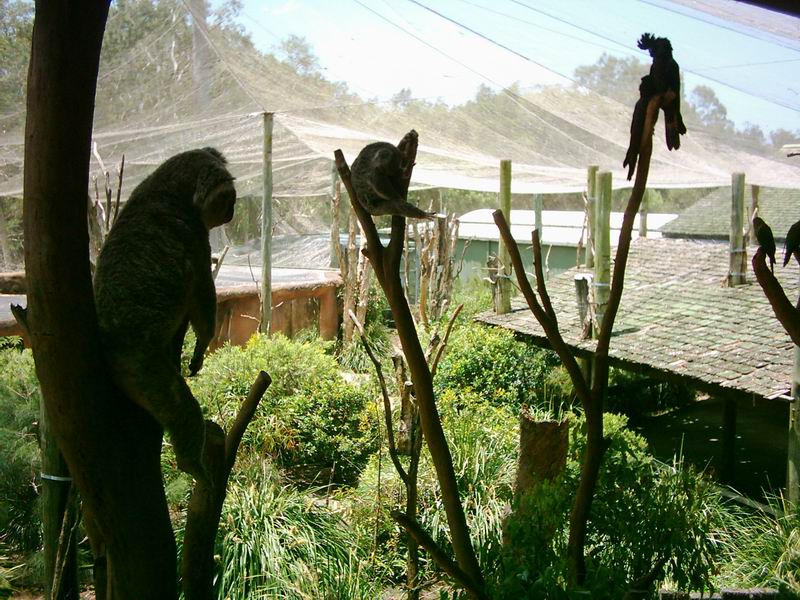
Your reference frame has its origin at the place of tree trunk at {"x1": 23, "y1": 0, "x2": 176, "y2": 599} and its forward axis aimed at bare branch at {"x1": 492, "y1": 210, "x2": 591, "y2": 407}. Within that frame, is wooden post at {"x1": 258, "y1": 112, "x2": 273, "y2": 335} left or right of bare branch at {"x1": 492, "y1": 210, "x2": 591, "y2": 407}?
left

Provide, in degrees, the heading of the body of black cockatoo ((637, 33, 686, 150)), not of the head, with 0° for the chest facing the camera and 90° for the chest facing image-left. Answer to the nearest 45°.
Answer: approximately 90°

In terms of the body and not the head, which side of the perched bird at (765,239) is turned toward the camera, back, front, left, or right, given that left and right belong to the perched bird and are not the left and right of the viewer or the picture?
left

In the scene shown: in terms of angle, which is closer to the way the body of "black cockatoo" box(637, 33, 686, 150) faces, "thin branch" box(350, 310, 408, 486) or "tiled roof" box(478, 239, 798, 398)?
the thin branch

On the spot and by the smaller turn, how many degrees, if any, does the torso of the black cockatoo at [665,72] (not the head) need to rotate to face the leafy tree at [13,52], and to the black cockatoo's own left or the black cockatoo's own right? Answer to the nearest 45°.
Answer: approximately 45° to the black cockatoo's own right
